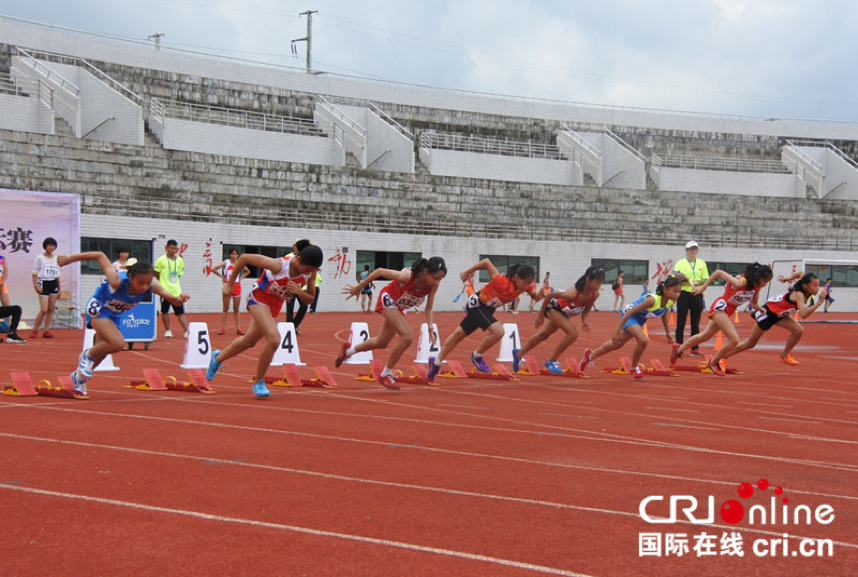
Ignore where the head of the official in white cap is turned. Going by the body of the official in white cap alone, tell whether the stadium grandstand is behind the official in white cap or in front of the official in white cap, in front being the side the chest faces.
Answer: behind

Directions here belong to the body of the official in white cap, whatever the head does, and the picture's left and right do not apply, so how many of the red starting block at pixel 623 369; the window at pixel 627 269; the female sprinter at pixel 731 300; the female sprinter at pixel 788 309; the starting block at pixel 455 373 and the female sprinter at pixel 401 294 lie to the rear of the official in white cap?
1

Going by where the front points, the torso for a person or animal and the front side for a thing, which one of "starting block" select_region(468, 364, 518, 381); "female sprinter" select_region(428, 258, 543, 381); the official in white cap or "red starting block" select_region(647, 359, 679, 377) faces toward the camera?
the official in white cap

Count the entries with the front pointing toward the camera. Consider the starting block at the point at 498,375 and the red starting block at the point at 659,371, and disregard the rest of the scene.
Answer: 0

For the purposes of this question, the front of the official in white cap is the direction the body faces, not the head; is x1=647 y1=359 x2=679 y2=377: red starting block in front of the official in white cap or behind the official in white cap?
in front

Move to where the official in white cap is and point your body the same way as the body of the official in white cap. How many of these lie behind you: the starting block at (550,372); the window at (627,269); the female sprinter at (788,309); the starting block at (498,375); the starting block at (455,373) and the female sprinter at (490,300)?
1

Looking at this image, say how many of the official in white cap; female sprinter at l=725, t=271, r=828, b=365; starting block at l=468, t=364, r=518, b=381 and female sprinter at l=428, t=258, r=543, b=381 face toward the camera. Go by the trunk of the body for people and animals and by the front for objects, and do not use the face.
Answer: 1

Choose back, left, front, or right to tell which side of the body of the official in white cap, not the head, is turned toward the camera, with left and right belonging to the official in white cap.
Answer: front
